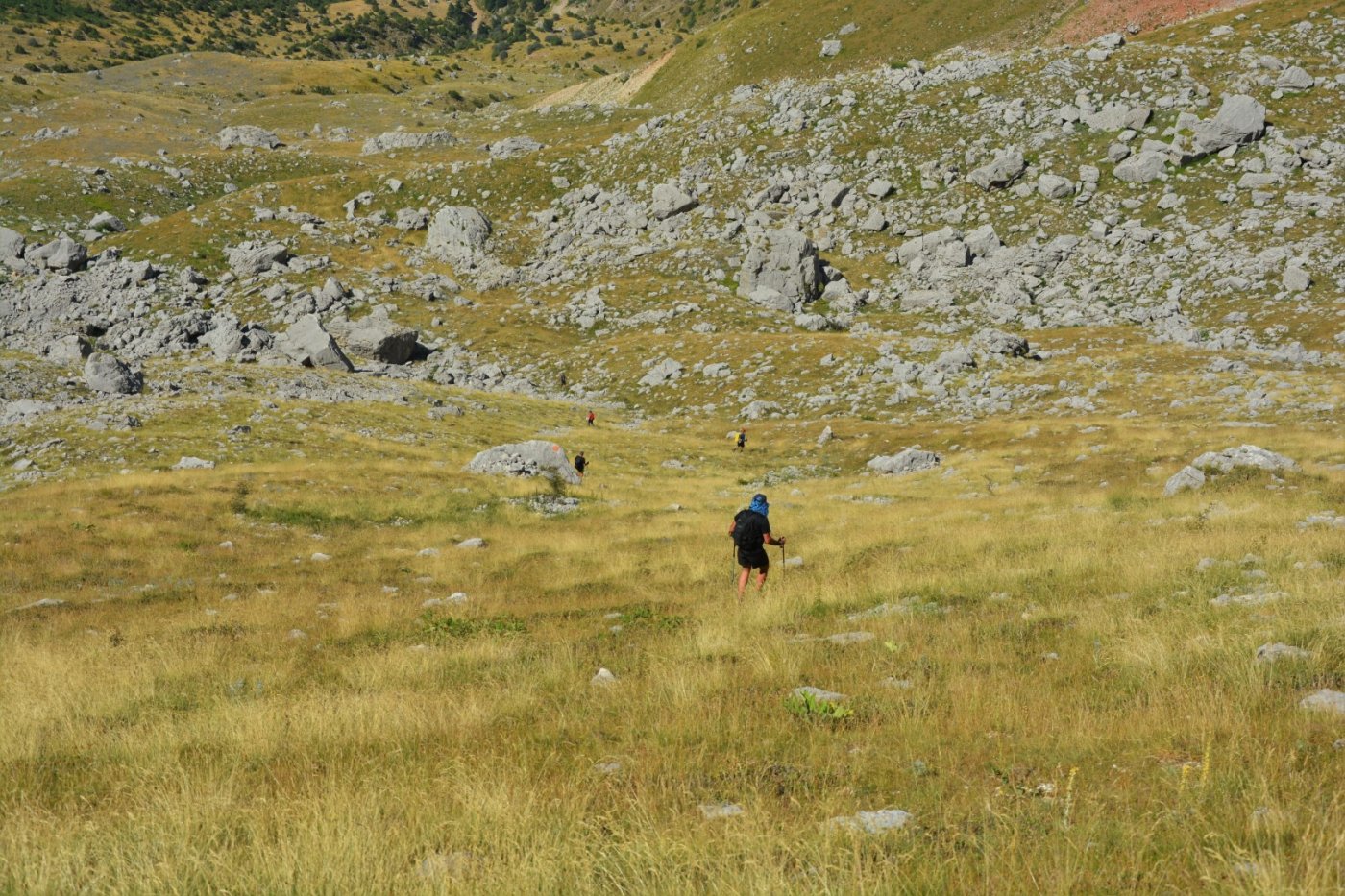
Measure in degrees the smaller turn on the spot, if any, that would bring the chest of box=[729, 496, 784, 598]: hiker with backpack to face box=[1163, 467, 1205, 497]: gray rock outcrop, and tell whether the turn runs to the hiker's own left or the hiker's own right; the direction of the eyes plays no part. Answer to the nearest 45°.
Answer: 0° — they already face it

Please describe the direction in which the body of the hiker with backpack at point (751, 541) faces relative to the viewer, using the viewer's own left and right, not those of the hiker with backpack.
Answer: facing away from the viewer and to the right of the viewer

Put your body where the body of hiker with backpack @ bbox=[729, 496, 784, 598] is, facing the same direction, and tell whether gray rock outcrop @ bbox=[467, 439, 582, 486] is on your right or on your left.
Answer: on your left

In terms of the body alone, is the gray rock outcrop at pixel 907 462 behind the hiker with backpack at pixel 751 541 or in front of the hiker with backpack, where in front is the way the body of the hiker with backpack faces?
in front

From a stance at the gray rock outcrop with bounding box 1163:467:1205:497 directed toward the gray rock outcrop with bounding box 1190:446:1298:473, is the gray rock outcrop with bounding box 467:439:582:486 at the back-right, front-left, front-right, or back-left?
back-left

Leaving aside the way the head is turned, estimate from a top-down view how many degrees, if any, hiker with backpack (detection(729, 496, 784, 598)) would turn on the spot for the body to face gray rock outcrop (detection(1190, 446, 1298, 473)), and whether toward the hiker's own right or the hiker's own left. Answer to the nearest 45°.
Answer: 0° — they already face it

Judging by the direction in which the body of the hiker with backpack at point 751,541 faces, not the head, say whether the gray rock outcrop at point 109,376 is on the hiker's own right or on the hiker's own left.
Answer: on the hiker's own left

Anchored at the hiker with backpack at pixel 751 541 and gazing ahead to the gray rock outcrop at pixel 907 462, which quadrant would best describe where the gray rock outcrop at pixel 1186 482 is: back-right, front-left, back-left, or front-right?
front-right
